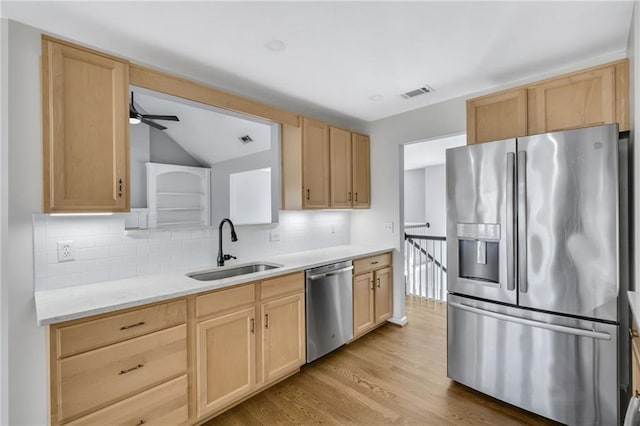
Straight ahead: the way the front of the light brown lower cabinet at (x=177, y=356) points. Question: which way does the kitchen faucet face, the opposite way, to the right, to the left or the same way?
the same way

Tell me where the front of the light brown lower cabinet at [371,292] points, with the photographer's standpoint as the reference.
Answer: facing the viewer and to the right of the viewer

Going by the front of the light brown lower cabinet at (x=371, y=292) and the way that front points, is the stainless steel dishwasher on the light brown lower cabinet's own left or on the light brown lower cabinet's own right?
on the light brown lower cabinet's own right

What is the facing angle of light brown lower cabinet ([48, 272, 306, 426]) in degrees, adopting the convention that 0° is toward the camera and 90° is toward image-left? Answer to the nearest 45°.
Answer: approximately 315°

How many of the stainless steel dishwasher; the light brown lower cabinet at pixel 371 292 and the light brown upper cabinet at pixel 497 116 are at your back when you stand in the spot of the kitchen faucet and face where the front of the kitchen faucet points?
0

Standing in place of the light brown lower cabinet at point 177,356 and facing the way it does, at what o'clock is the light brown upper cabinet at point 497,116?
The light brown upper cabinet is roughly at 11 o'clock from the light brown lower cabinet.

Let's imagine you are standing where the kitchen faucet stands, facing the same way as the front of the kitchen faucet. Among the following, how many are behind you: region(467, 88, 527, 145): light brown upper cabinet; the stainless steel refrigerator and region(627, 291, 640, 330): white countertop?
0

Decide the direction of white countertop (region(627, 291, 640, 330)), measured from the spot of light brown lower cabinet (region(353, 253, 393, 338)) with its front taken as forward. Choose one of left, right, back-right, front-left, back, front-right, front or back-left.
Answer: front

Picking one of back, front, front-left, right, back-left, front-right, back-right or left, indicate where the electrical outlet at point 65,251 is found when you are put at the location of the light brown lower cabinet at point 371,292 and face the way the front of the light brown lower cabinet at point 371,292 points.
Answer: right

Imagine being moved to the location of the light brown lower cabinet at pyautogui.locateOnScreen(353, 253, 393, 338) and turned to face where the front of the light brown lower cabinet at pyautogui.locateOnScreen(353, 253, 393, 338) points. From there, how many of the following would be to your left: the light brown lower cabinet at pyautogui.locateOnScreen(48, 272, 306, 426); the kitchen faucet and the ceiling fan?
0

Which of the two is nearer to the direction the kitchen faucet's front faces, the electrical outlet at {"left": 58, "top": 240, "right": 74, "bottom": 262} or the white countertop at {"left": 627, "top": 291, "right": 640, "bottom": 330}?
the white countertop

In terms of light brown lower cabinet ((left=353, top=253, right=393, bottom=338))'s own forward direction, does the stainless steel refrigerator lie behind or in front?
in front

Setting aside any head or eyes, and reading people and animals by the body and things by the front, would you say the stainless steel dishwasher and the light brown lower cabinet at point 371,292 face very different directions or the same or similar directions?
same or similar directions

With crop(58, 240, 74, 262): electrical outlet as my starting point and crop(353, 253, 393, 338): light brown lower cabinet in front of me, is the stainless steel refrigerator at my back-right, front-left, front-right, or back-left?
front-right

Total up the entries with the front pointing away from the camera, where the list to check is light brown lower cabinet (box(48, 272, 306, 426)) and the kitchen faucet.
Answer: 0
